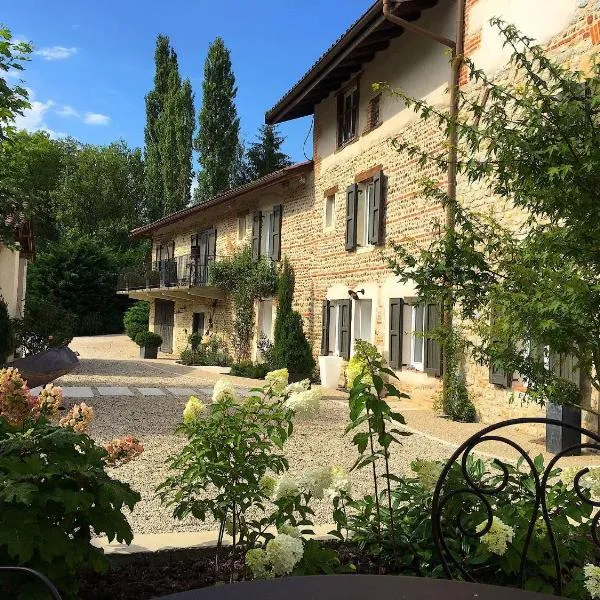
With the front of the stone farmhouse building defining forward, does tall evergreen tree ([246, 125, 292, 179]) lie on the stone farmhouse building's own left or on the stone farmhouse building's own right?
on the stone farmhouse building's own right

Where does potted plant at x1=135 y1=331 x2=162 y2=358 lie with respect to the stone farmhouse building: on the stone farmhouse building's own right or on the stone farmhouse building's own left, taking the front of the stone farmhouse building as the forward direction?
on the stone farmhouse building's own right

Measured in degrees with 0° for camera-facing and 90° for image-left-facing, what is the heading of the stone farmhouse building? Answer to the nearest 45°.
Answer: approximately 45°

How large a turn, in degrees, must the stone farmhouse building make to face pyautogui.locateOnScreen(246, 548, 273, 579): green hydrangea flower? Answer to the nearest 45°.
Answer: approximately 45° to its left

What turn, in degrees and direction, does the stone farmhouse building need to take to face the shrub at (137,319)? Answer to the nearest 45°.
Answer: approximately 90° to its right

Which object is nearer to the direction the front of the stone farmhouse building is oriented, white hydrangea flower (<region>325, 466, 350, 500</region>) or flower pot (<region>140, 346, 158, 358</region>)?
the white hydrangea flower
